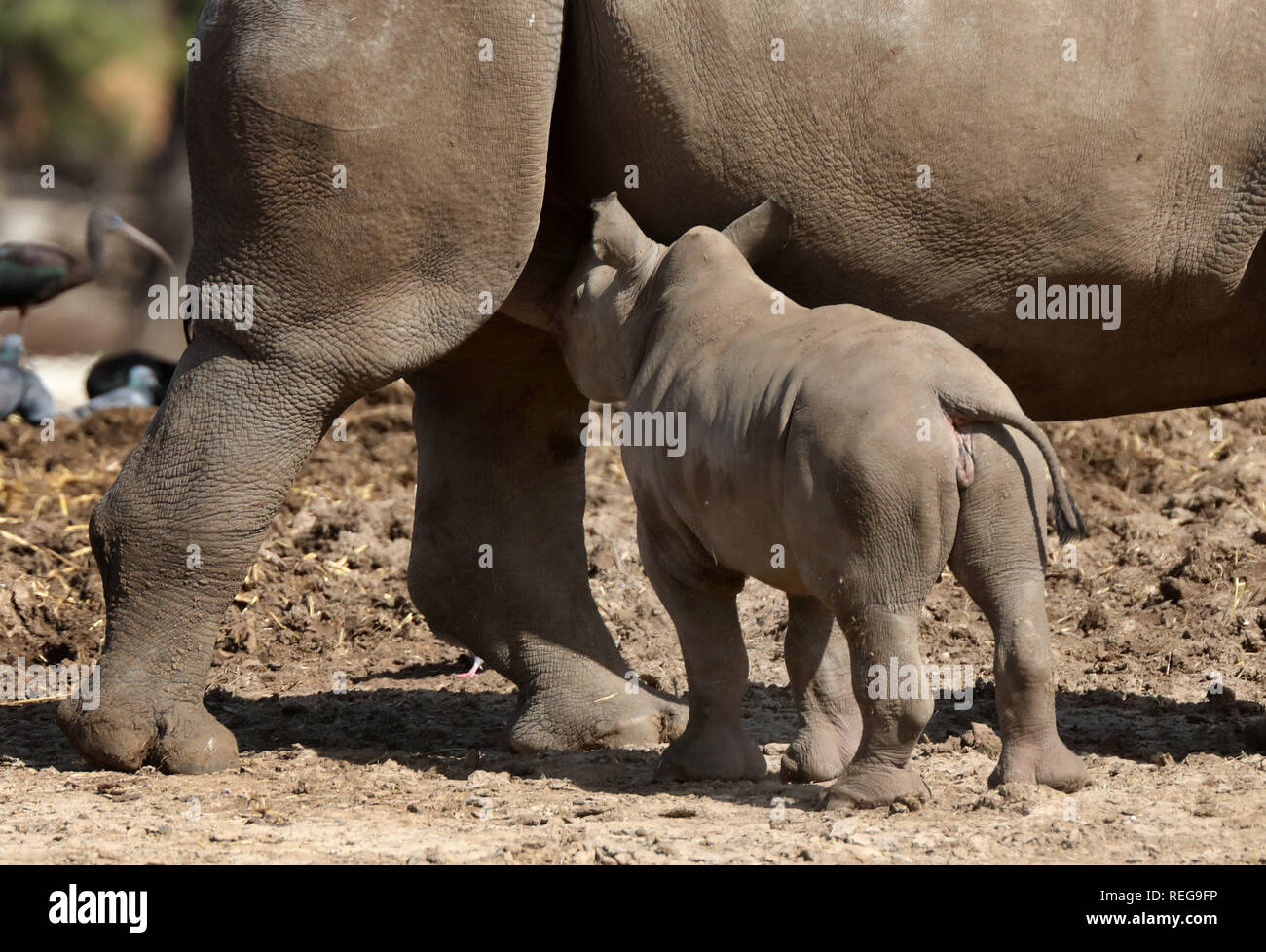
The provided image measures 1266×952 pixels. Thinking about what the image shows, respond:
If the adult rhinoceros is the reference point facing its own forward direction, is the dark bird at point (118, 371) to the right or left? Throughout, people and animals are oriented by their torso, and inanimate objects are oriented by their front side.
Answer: on its left

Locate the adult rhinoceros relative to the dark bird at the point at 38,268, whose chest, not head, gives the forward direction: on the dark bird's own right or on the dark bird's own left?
on the dark bird's own right

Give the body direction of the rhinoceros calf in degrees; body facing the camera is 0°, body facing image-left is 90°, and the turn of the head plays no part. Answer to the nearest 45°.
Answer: approximately 135°

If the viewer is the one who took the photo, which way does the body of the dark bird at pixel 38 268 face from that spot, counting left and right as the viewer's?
facing to the right of the viewer

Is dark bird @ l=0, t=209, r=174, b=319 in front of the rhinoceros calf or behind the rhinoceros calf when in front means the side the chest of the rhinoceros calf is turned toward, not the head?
in front

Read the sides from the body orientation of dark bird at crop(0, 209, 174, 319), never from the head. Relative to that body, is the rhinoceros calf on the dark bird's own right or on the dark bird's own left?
on the dark bird's own right

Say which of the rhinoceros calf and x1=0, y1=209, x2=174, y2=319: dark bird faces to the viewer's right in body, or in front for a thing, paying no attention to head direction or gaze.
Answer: the dark bird

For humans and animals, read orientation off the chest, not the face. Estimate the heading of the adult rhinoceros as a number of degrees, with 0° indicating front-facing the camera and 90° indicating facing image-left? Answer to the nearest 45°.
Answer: approximately 270°
